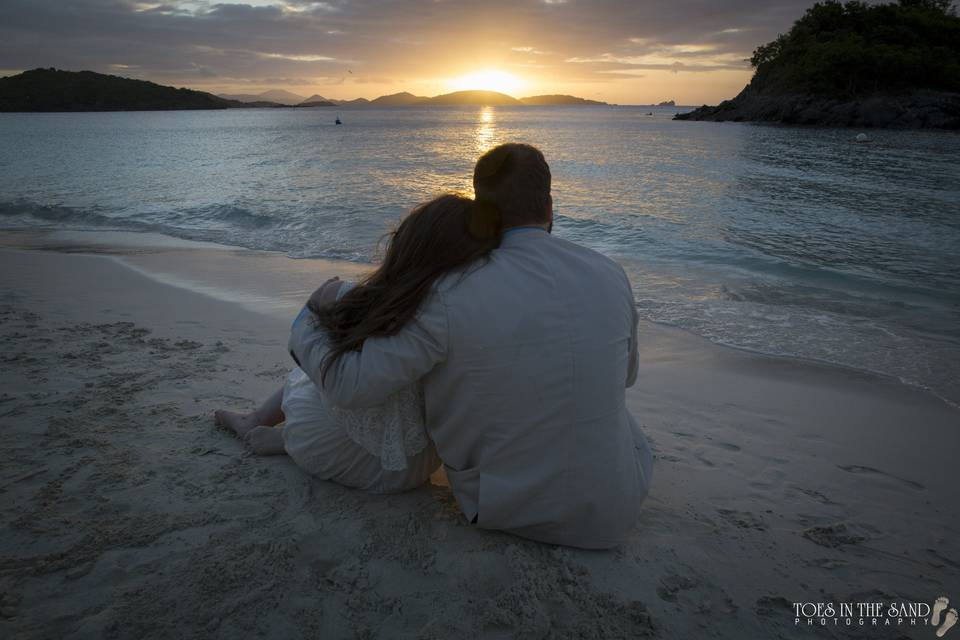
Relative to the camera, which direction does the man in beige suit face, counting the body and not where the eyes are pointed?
away from the camera

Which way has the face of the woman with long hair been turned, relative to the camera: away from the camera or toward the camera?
away from the camera
